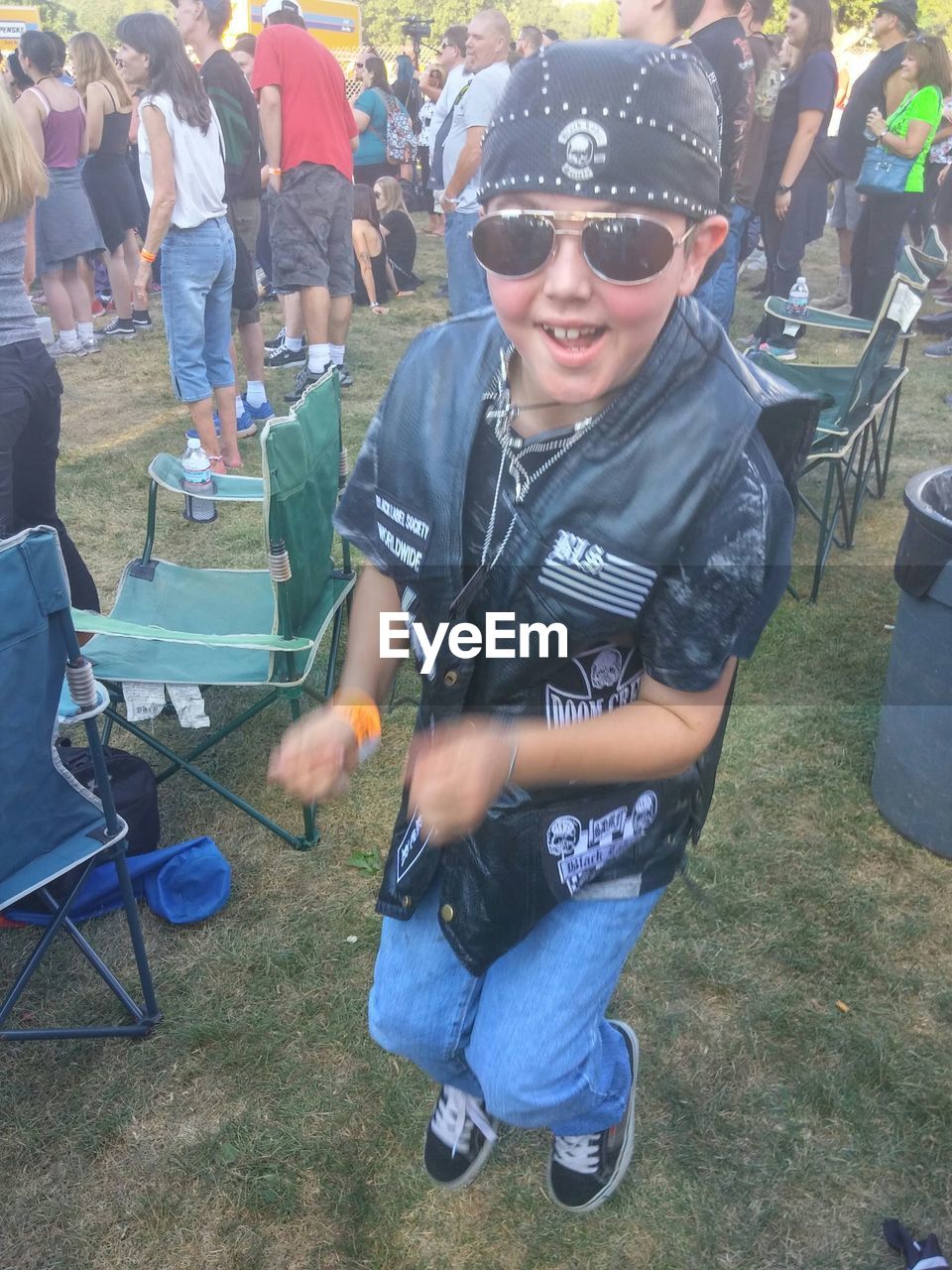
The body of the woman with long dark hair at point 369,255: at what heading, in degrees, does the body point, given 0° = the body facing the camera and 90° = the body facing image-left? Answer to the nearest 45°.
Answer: approximately 135°

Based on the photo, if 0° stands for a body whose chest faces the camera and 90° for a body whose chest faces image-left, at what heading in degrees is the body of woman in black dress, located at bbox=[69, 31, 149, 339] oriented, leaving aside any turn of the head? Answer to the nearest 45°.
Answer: approximately 135°

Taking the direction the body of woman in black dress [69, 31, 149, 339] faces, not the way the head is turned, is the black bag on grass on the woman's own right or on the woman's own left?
on the woman's own left

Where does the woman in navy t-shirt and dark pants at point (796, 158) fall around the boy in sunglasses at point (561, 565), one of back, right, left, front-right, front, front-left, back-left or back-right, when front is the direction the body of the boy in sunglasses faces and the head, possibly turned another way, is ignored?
back-right

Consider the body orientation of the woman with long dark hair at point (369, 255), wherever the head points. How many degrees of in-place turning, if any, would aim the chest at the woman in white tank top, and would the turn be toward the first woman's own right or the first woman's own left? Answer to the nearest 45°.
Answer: approximately 135° to the first woman's own left

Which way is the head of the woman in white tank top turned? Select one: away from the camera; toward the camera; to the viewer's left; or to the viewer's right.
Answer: to the viewer's left

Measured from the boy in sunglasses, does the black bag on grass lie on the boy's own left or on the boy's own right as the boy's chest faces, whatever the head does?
on the boy's own right

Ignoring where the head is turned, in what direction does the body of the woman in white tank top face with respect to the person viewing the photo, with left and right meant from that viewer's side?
facing away from the viewer and to the left of the viewer

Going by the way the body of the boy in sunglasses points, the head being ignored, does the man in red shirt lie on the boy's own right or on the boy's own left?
on the boy's own right

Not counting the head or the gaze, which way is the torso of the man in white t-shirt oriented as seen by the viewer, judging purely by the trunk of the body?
to the viewer's left
